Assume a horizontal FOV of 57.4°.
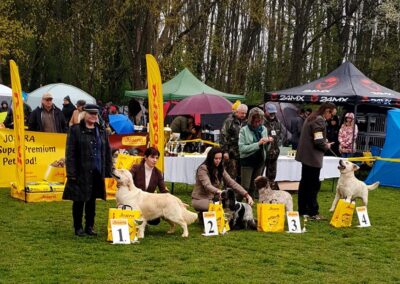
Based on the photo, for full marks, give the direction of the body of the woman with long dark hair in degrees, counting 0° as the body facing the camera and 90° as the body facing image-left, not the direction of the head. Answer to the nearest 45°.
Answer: approximately 315°

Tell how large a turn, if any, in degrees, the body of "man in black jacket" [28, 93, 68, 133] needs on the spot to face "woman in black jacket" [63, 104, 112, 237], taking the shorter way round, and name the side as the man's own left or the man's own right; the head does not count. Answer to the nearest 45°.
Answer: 0° — they already face them

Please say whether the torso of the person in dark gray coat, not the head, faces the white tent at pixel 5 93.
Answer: no

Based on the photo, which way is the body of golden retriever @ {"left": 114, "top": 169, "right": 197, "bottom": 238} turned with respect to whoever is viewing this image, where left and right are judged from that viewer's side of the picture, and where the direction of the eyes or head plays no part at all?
facing to the left of the viewer

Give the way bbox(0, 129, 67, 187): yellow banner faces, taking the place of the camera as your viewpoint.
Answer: facing the viewer

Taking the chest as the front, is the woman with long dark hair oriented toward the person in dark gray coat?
no

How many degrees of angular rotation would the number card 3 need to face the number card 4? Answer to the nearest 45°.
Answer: approximately 135° to its left

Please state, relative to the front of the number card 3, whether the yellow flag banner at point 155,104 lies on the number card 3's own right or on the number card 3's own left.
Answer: on the number card 3's own right

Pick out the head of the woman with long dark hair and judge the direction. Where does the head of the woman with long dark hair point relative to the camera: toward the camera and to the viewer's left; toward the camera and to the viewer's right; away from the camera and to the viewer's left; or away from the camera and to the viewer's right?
toward the camera and to the viewer's right

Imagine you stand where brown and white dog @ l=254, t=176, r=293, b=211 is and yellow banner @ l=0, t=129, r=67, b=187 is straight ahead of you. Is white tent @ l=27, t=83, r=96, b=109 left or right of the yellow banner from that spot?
right

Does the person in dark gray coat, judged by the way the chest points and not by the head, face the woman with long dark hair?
no

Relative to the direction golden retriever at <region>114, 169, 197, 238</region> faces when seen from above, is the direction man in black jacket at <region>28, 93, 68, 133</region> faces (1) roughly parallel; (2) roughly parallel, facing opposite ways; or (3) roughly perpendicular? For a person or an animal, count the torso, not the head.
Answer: roughly perpendicular

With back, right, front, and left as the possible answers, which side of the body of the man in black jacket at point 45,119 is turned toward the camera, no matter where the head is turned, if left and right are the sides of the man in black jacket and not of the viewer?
front

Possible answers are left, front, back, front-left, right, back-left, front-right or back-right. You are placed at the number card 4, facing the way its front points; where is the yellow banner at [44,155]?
right
